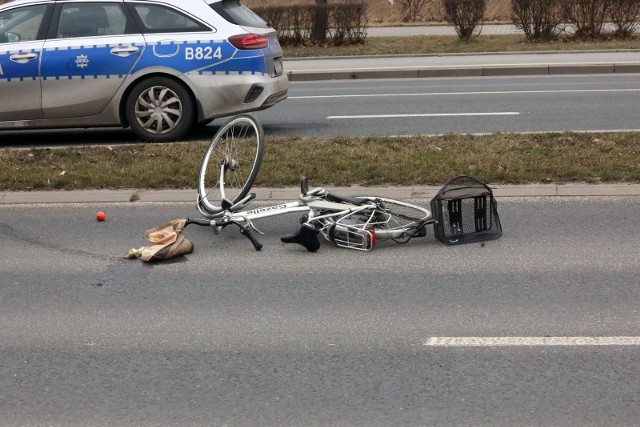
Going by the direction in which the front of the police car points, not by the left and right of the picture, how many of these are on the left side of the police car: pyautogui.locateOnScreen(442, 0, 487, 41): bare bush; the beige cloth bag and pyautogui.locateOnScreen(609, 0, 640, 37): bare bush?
1

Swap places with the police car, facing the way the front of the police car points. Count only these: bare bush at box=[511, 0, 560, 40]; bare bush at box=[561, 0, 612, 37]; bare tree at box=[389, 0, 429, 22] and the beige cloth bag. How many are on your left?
1

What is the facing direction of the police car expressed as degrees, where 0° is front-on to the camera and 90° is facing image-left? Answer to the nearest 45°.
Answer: approximately 90°

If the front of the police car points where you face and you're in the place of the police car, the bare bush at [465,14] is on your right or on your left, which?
on your right

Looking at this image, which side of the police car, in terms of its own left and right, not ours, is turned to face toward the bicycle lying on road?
left

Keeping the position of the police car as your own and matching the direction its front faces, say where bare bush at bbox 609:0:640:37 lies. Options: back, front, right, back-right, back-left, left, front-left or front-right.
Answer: back-right

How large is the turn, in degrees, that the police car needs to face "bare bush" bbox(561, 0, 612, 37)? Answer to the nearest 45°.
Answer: approximately 135° to its right

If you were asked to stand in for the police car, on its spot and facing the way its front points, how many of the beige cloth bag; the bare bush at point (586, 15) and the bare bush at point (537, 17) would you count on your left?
1

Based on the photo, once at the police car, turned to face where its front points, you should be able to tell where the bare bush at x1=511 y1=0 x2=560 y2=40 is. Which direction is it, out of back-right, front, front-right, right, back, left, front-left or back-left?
back-right
